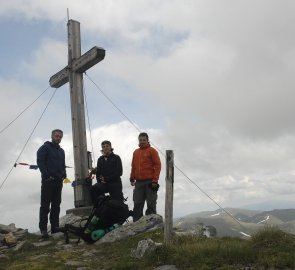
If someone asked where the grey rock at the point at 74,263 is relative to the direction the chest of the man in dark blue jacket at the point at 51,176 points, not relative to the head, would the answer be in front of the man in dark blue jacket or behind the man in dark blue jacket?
in front

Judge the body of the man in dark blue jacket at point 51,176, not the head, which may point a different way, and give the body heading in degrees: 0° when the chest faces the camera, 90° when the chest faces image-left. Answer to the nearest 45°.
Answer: approximately 315°

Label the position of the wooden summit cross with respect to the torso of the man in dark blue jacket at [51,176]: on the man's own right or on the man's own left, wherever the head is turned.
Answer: on the man's own left

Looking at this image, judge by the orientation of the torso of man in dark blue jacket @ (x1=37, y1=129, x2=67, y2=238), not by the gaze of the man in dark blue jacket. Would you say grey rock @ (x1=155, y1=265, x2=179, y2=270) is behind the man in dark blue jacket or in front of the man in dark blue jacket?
in front

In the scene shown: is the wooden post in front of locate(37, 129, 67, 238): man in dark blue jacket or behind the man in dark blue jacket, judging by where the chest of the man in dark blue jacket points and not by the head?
in front

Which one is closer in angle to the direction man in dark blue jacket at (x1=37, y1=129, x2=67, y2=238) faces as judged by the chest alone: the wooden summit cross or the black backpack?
the black backpack
